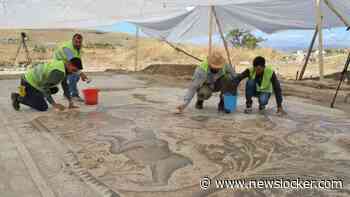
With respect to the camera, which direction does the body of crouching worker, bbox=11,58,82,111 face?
to the viewer's right

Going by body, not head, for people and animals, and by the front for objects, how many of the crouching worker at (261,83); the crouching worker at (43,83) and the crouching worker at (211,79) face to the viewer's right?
1

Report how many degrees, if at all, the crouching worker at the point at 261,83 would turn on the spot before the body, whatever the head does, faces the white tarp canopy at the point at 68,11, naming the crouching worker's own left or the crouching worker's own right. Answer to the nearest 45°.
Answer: approximately 90° to the crouching worker's own right

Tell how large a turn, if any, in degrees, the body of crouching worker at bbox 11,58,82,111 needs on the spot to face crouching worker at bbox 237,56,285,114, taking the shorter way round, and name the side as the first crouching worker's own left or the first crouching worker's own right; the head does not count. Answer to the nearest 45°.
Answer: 0° — they already face them

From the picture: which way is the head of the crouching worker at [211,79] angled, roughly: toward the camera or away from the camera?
toward the camera

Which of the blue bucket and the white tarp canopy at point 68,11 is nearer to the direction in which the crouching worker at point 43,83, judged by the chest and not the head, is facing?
the blue bucket

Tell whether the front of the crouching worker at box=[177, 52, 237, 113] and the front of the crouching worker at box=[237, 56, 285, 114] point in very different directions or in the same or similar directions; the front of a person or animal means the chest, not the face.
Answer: same or similar directions

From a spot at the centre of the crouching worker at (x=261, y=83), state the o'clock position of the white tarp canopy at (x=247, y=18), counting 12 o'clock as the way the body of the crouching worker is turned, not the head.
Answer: The white tarp canopy is roughly at 6 o'clock from the crouching worker.

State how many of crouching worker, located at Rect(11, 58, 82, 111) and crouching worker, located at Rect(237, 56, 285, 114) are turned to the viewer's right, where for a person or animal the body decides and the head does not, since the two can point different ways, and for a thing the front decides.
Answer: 1
